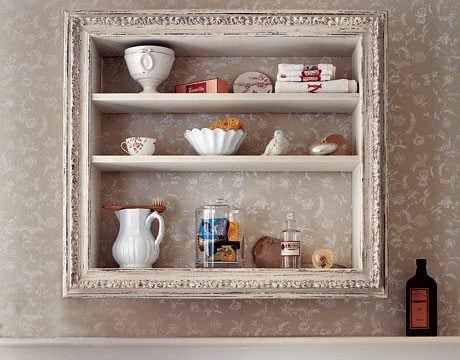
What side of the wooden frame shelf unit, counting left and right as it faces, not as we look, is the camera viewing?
front
